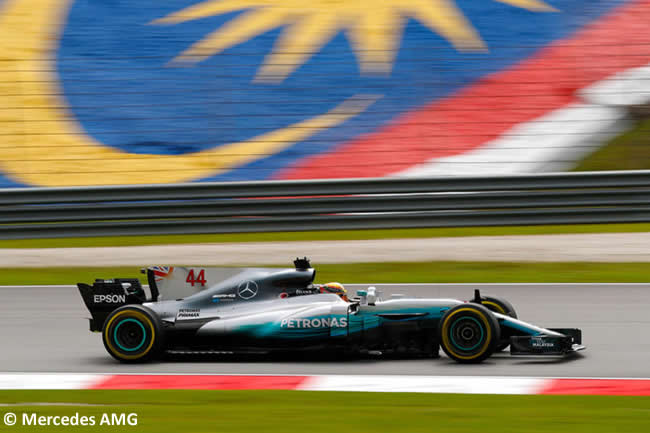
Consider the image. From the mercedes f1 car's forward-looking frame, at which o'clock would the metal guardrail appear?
The metal guardrail is roughly at 9 o'clock from the mercedes f1 car.

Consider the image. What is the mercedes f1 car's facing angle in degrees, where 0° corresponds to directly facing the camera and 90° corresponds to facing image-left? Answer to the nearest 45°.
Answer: approximately 270°
